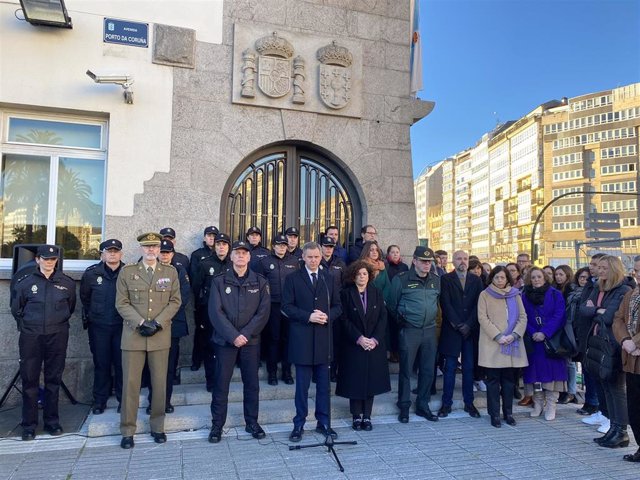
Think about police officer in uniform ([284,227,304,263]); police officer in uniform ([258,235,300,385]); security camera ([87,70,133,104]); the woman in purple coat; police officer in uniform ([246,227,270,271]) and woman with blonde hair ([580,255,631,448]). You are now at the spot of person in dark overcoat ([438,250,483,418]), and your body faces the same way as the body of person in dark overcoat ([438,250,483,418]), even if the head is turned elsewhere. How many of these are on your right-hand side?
4

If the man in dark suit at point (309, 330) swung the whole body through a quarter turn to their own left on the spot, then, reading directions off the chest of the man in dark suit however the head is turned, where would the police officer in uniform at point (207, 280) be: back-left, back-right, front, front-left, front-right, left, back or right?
back-left

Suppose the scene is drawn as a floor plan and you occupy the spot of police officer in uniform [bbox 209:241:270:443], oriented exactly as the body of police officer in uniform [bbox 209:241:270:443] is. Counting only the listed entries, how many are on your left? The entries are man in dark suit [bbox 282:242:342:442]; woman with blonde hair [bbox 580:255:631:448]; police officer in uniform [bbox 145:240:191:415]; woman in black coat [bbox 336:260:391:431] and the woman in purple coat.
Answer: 4

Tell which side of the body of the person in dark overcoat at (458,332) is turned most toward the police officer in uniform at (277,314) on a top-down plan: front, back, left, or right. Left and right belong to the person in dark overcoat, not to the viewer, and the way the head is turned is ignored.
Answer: right
